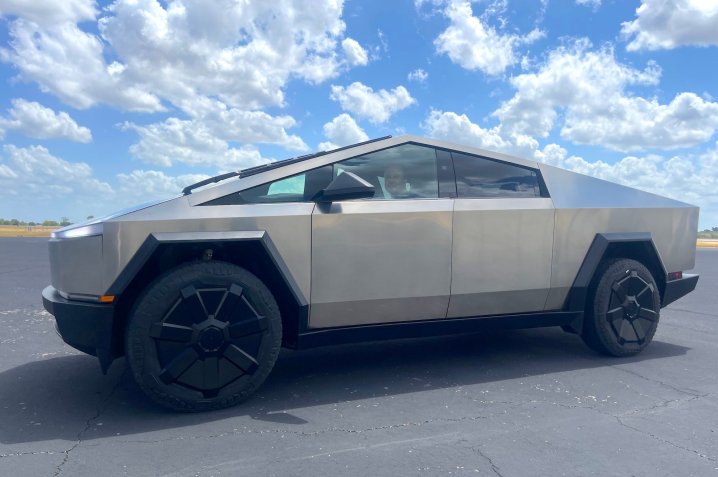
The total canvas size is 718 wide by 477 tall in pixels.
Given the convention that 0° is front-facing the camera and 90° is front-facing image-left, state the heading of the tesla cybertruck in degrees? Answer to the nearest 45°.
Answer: approximately 45°
